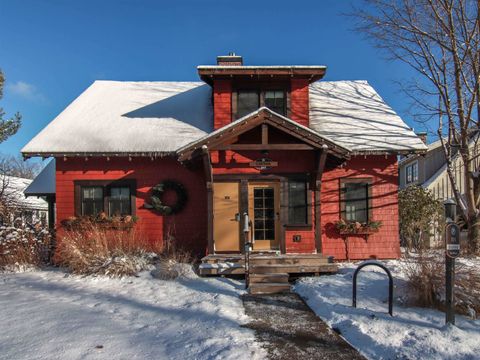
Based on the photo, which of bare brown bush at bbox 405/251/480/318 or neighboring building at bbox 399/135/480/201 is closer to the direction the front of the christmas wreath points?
the bare brown bush

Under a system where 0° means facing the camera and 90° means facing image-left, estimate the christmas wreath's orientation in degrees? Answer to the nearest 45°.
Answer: approximately 0°

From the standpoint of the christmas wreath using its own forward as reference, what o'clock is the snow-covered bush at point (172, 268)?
The snow-covered bush is roughly at 12 o'clock from the christmas wreath.

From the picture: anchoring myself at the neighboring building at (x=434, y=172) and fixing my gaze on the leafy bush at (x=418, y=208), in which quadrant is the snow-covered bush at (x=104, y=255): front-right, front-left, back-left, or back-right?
front-right

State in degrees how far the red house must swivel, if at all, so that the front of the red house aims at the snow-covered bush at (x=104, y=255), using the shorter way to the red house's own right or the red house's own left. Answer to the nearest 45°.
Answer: approximately 45° to the red house's own right

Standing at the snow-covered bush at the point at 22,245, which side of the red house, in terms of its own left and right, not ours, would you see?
right

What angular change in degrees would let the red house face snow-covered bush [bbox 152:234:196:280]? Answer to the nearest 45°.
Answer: approximately 45° to its right

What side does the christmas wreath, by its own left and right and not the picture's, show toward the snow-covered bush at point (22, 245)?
right

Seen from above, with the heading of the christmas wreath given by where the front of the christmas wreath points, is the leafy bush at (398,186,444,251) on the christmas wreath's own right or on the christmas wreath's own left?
on the christmas wreath's own left

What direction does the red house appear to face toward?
toward the camera
